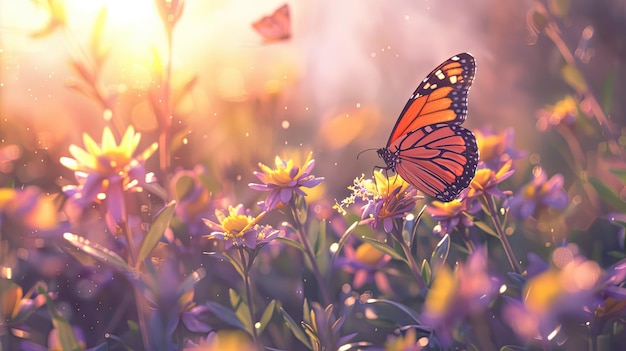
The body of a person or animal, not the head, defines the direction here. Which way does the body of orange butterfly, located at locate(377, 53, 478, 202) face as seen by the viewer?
to the viewer's left
